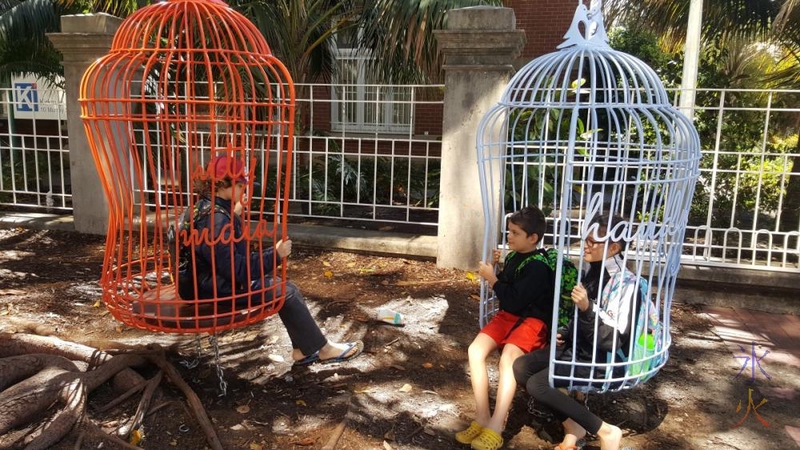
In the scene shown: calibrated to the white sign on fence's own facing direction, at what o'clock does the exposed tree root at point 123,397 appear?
The exposed tree root is roughly at 12 o'clock from the white sign on fence.

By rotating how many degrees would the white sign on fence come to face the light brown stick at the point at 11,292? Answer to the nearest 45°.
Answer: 0° — it already faces it

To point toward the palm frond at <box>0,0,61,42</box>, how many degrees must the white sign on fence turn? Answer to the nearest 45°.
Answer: approximately 180°

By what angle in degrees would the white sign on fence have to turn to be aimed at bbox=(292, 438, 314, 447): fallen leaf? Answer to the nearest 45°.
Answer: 0° — it already faces it

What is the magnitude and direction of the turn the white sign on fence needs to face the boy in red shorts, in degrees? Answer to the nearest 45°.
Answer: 0° — it already faces them

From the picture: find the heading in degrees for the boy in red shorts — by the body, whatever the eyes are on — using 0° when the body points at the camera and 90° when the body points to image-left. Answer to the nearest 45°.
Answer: approximately 45°
